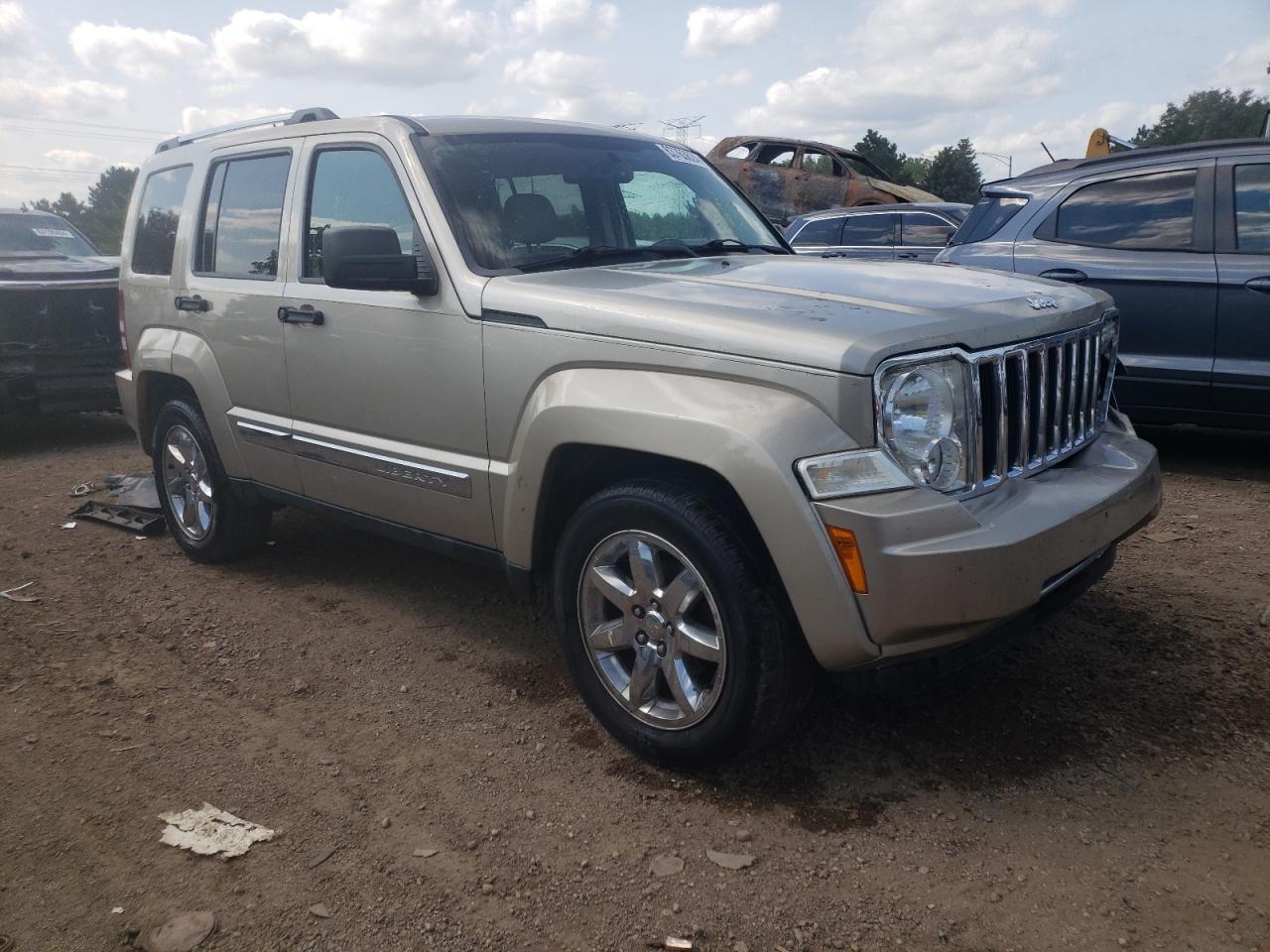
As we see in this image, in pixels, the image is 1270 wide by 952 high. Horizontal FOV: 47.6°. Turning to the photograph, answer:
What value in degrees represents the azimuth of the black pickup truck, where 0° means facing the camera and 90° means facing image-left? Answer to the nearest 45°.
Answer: approximately 0°

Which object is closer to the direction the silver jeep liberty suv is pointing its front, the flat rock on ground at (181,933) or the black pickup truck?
the flat rock on ground

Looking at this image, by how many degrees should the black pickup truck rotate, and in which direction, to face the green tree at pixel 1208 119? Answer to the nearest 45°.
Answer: approximately 135° to its left

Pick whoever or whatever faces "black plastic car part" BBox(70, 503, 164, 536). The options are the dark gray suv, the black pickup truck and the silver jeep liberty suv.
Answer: the black pickup truck

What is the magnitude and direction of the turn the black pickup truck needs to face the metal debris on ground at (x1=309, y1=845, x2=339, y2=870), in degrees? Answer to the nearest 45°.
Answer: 0° — it already faces it

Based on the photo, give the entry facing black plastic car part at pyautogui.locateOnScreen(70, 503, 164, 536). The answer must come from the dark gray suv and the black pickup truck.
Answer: the black pickup truck

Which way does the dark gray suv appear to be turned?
to the viewer's right

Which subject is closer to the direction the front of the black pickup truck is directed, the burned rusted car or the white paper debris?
the white paper debris

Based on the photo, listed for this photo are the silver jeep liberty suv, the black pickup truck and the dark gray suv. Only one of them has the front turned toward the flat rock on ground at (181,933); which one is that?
the black pickup truck

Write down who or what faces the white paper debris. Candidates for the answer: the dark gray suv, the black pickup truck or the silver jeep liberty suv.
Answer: the black pickup truck

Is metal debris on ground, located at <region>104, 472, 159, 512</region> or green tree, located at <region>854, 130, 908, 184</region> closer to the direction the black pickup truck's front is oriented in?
the metal debris on ground

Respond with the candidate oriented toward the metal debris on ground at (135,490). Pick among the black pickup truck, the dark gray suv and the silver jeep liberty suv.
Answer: the black pickup truck
